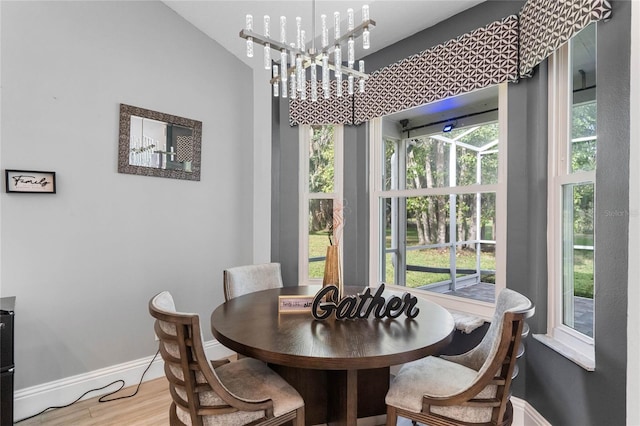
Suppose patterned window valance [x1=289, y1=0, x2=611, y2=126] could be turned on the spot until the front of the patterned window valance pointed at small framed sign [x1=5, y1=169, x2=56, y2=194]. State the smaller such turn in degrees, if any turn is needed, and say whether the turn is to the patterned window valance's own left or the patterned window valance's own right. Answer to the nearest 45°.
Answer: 0° — it already faces it

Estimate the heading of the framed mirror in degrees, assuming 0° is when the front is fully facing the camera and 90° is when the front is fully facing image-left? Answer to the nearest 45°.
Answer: approximately 315°

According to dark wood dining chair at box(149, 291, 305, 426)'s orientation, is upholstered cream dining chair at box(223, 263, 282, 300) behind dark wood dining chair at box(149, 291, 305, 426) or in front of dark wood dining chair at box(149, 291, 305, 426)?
in front

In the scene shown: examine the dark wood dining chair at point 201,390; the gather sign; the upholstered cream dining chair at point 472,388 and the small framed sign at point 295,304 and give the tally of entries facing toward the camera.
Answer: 2

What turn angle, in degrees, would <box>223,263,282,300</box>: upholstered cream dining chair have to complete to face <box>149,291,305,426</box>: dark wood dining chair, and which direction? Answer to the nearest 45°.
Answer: approximately 45° to its right

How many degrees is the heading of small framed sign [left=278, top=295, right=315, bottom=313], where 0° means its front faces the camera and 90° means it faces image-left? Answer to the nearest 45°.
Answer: approximately 0°

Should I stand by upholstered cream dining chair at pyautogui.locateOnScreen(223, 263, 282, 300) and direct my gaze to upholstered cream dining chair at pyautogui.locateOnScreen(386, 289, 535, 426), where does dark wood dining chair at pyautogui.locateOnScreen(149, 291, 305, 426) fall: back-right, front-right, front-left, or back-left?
front-right

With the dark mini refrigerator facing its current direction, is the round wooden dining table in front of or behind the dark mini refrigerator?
in front

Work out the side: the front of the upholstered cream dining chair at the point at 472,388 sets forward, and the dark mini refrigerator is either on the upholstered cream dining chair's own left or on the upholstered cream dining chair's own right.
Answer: on the upholstered cream dining chair's own left

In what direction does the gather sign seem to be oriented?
toward the camera

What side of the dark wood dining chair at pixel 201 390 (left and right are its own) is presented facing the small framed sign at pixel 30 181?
left

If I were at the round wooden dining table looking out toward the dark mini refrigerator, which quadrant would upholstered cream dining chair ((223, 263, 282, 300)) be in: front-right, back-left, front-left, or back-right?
front-right

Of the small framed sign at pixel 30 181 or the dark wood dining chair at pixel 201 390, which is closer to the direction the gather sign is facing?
the dark wood dining chair

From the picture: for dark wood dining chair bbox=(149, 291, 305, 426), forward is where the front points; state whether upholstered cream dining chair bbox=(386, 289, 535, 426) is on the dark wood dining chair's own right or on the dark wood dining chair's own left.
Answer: on the dark wood dining chair's own right

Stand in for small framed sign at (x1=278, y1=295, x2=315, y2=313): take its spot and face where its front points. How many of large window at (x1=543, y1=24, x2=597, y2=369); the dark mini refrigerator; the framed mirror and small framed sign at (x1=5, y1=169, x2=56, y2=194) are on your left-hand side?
1

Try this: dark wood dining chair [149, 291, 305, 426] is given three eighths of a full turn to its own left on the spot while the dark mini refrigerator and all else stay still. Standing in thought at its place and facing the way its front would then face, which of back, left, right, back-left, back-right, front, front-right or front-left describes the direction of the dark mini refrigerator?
front-right

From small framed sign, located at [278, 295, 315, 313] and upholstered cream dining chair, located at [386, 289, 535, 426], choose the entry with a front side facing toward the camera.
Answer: the small framed sign
